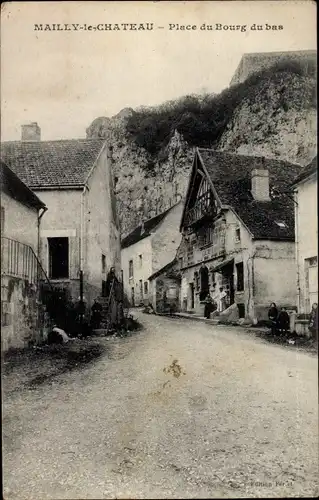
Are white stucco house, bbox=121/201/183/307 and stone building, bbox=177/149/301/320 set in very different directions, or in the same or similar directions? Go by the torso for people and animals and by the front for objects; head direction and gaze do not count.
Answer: same or similar directions

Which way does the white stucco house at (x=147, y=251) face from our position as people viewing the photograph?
facing the viewer and to the left of the viewer

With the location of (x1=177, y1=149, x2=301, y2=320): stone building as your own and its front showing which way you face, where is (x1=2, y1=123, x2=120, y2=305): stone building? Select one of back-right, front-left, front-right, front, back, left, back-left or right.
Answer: front-right

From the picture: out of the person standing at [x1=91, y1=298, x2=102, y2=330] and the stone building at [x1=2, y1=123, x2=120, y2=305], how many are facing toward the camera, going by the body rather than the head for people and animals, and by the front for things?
2

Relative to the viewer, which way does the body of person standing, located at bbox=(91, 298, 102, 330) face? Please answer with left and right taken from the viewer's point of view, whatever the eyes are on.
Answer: facing the viewer
